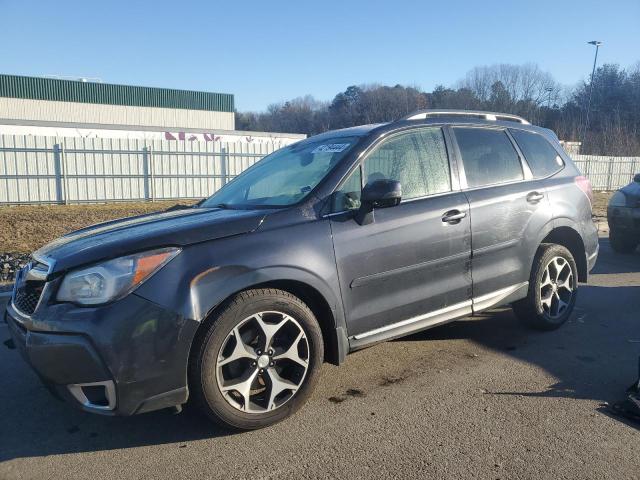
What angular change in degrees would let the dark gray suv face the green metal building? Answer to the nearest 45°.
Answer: approximately 135° to its right

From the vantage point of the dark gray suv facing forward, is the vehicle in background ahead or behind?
behind

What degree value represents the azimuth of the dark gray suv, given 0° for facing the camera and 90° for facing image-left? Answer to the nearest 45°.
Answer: approximately 45°

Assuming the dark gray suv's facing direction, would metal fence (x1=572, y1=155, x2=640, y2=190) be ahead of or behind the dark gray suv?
behind

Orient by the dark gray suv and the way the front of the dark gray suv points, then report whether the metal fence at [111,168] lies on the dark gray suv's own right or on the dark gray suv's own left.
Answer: on the dark gray suv's own right

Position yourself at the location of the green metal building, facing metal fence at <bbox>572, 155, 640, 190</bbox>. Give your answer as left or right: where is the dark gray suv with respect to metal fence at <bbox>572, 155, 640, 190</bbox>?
right
